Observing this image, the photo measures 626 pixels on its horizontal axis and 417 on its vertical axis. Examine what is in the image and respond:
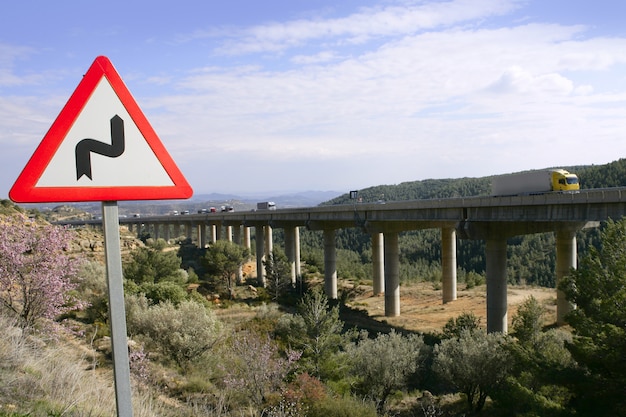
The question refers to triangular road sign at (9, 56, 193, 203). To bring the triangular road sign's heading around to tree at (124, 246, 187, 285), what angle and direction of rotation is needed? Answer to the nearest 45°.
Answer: approximately 180°

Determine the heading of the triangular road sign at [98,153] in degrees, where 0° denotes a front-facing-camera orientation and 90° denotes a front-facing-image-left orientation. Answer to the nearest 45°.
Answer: approximately 0°

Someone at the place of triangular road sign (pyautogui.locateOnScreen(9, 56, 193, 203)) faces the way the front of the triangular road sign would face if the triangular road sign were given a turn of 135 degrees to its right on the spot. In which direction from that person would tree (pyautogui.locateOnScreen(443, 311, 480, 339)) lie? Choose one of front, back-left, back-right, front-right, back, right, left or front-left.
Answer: right

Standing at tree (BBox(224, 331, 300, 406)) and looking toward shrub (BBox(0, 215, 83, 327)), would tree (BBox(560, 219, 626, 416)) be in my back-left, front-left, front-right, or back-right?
back-left

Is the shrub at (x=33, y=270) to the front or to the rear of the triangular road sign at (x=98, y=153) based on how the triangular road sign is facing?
to the rear

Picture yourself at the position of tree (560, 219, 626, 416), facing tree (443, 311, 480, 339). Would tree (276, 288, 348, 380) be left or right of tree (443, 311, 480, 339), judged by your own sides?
left

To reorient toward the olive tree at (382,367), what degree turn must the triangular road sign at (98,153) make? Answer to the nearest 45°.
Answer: approximately 135° to its left

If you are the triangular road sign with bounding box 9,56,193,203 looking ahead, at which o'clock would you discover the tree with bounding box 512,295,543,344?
The tree is roughly at 8 o'clock from the triangular road sign.

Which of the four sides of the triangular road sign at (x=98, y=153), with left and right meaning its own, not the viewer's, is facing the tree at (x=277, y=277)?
back

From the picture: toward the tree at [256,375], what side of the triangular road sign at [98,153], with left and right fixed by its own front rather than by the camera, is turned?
back

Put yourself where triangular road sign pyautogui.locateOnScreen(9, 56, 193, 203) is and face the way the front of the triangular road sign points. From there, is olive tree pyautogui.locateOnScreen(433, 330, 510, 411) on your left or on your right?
on your left
